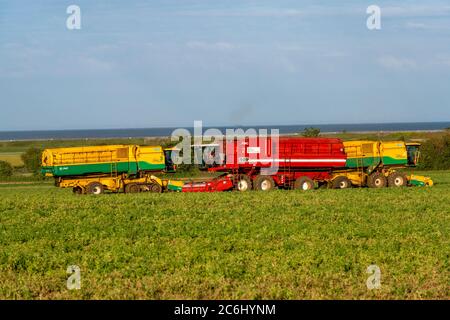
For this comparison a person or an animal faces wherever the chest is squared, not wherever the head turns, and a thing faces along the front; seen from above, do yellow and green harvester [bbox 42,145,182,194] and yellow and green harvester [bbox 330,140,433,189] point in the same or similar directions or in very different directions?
same or similar directions

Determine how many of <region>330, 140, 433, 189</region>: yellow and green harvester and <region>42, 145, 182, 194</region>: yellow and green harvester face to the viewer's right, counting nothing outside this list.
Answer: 2

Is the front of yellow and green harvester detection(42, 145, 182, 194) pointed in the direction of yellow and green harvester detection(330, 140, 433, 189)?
yes

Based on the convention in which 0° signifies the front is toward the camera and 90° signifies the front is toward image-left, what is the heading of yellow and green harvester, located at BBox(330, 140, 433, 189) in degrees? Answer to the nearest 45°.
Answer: approximately 270°

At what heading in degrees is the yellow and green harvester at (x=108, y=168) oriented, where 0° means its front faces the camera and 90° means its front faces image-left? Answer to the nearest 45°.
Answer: approximately 270°

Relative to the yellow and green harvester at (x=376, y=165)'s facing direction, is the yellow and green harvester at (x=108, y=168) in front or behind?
behind
